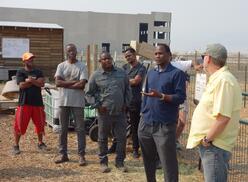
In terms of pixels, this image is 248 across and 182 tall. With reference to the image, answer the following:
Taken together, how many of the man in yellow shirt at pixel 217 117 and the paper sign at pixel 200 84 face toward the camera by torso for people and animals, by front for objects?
1

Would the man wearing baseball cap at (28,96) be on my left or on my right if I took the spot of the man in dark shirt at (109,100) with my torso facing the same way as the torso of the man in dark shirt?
on my right

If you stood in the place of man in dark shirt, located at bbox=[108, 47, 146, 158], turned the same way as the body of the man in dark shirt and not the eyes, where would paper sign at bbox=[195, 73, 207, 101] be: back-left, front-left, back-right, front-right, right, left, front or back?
left

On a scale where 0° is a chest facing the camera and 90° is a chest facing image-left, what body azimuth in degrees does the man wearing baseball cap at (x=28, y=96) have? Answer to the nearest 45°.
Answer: approximately 0°

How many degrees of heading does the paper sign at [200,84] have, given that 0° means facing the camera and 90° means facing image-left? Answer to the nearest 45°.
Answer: approximately 0°

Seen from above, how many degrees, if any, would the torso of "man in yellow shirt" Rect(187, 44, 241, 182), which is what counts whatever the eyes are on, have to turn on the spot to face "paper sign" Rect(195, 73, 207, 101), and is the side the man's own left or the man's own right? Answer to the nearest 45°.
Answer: approximately 90° to the man's own right

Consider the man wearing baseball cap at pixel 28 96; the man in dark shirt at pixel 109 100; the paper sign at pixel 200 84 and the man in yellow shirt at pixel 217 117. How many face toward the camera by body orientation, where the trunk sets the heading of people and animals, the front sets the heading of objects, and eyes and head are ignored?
3
